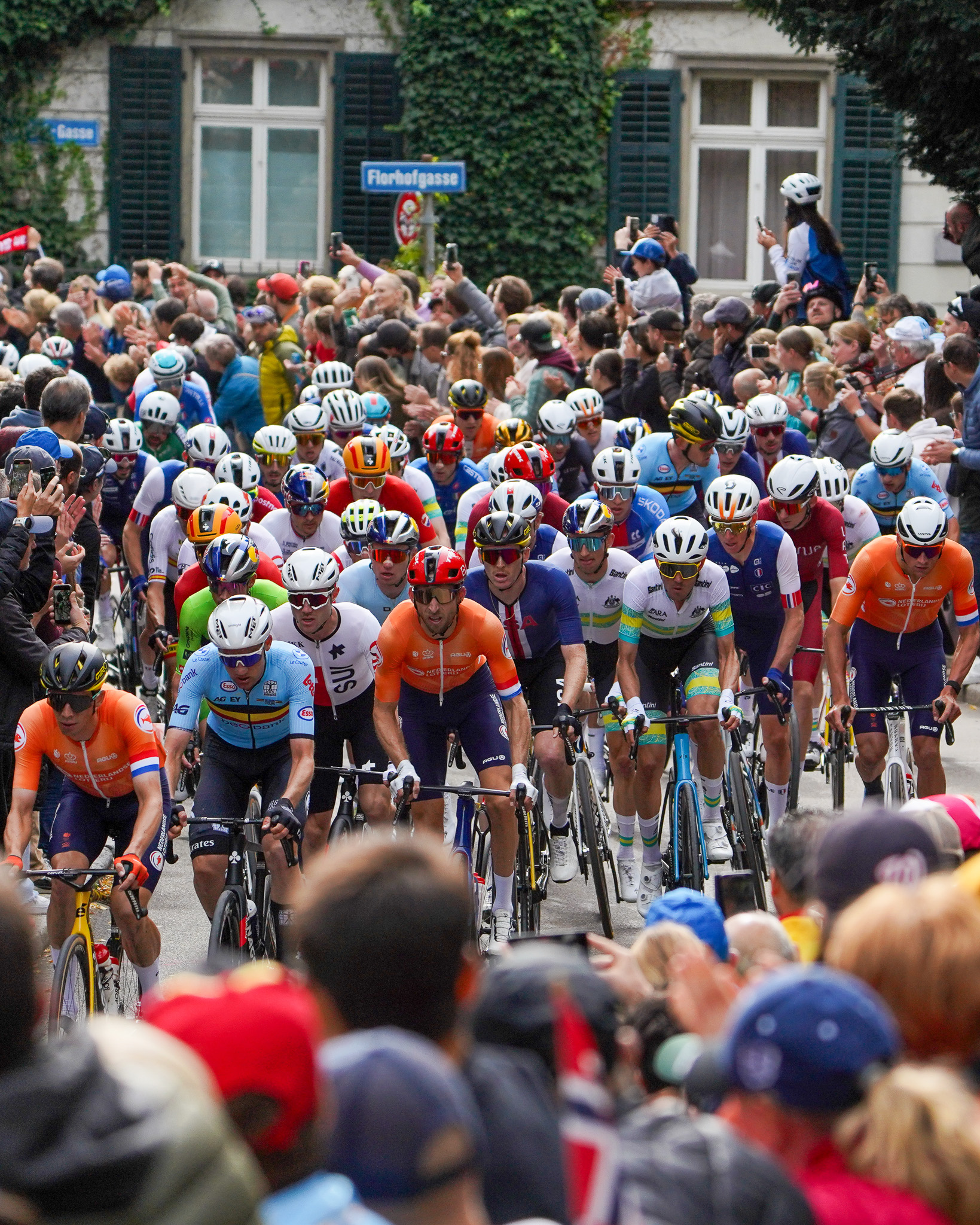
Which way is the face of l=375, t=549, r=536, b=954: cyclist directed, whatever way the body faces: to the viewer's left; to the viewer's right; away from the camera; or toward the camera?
toward the camera

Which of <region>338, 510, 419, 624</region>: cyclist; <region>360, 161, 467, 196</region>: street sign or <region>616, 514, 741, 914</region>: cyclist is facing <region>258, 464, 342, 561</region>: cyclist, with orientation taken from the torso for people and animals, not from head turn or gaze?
the street sign

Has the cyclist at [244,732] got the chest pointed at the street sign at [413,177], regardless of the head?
no

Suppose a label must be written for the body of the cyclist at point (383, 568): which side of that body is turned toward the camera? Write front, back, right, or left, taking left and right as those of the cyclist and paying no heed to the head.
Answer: front

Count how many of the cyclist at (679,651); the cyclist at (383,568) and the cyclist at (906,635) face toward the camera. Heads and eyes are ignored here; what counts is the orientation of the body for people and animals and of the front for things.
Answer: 3

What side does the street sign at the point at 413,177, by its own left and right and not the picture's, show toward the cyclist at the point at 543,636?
front

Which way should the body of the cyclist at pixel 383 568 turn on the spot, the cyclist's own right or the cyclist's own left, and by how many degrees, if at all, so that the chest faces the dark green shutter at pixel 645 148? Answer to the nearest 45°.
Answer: approximately 180°

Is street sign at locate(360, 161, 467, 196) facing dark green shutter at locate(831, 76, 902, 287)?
no

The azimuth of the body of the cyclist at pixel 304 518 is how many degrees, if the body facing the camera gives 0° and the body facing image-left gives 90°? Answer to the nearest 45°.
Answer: approximately 0°

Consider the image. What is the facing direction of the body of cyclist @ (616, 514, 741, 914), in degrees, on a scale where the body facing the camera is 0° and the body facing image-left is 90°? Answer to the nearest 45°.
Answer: approximately 0°

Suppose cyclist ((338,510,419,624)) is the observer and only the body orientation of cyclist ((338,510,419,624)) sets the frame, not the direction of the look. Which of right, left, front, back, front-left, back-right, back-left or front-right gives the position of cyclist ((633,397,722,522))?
back-left

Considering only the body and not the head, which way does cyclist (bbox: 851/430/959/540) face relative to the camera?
toward the camera

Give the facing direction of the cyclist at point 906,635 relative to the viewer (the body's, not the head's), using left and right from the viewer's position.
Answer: facing the viewer

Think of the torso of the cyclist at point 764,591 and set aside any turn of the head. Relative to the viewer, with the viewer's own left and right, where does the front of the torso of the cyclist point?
facing the viewer and to the left of the viewer

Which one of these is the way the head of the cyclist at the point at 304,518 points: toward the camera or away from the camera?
toward the camera

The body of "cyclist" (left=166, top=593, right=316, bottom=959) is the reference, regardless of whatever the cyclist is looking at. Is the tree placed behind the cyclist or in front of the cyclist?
behind

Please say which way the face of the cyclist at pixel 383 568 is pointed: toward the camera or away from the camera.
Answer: toward the camera
